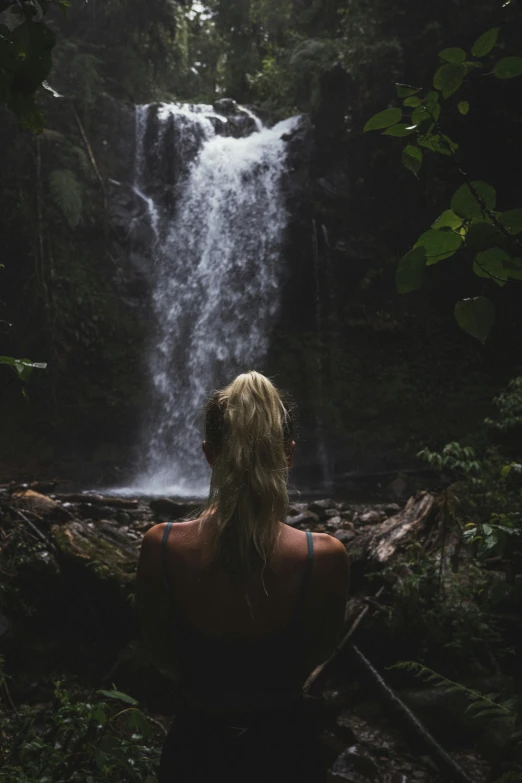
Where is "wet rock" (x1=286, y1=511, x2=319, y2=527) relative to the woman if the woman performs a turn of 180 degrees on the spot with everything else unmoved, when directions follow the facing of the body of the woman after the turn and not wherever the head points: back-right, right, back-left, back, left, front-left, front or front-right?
back

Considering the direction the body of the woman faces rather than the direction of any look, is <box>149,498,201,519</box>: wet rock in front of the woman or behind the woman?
in front

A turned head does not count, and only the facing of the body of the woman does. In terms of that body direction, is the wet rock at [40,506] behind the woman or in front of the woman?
in front

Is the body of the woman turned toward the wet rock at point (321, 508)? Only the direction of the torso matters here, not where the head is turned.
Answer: yes

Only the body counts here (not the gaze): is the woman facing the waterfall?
yes

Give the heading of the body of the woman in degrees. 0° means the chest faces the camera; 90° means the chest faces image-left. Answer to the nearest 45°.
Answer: approximately 180°

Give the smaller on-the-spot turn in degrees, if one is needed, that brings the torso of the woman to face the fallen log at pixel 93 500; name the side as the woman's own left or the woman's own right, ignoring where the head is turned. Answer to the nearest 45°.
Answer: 0° — they already face it

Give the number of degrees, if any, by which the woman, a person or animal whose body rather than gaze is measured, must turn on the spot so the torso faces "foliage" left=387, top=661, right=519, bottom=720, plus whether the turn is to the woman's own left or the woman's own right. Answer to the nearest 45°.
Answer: approximately 45° to the woman's own right

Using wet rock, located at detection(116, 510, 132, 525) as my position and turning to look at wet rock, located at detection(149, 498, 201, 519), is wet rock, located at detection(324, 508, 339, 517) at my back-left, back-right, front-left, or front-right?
front-right

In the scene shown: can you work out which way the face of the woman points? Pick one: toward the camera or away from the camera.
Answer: away from the camera

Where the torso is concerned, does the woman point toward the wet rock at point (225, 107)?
yes

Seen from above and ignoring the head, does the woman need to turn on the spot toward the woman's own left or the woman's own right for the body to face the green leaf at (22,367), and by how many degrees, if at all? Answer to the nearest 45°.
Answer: approximately 90° to the woman's own left
